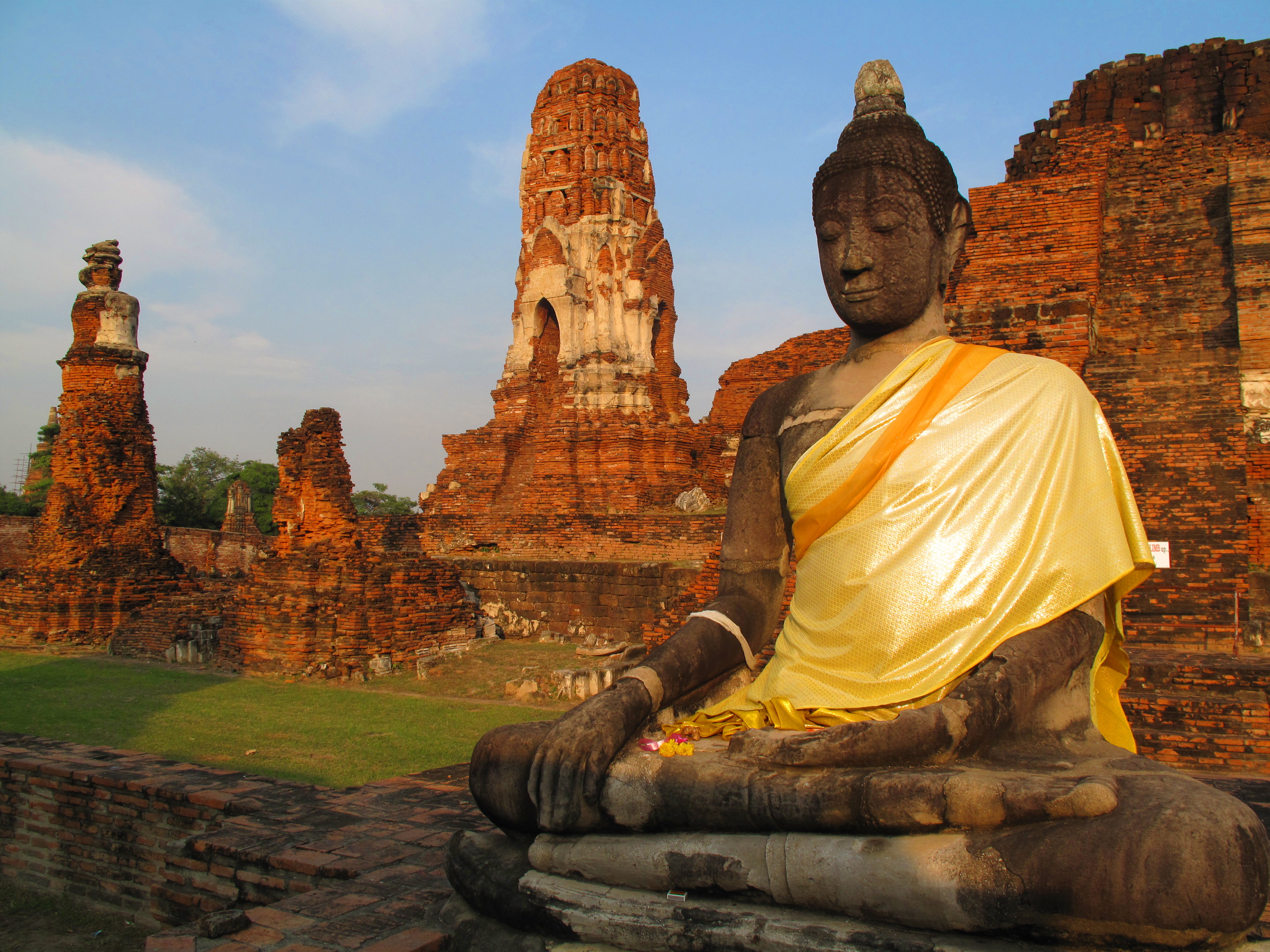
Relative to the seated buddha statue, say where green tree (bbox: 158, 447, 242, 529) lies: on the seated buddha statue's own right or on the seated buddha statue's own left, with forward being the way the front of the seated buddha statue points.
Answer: on the seated buddha statue's own right

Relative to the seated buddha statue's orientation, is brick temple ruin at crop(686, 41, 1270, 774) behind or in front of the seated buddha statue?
behind

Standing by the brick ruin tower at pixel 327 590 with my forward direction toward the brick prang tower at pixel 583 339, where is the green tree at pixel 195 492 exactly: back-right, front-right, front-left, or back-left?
front-left

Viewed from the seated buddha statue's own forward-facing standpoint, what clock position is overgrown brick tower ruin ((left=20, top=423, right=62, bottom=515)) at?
The overgrown brick tower ruin is roughly at 3 o'clock from the seated buddha statue.

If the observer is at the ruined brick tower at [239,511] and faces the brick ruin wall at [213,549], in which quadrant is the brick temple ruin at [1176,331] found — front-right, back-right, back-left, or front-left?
front-left

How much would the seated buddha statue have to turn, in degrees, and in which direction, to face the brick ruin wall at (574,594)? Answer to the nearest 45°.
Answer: approximately 135° to its right

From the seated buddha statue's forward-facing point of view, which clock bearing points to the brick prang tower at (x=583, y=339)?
The brick prang tower is roughly at 4 o'clock from the seated buddha statue.

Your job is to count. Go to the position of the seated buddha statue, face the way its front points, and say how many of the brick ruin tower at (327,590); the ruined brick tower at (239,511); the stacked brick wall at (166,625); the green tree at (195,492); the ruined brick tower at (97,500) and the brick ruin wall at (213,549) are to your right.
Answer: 6

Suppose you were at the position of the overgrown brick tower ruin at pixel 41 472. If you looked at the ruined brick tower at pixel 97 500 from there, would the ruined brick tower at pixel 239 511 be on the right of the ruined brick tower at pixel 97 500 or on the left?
left

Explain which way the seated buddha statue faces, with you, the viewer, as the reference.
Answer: facing the viewer and to the left of the viewer

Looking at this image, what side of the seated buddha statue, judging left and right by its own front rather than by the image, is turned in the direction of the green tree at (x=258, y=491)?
right

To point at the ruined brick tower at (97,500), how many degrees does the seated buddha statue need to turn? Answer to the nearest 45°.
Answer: approximately 90° to its right

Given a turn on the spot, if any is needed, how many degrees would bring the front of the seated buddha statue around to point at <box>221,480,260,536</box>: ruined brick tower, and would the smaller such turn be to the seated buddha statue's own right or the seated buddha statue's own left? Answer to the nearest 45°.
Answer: approximately 90° to the seated buddha statue's own right

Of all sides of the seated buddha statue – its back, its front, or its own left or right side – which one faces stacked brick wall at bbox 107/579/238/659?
right

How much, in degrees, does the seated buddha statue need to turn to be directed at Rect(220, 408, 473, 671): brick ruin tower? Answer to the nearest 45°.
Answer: approximately 90° to its right

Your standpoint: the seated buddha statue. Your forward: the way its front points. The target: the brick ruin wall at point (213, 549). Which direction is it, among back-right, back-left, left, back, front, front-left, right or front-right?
right
